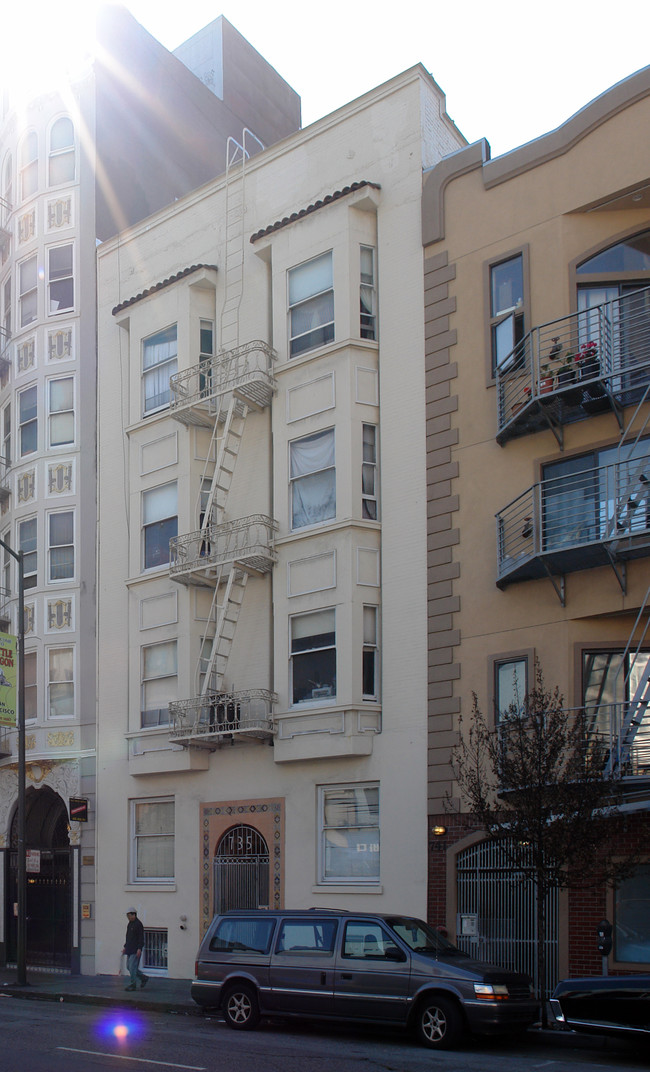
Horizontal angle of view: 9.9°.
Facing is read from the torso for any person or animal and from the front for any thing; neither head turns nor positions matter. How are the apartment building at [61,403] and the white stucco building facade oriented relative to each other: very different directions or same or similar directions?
same or similar directions

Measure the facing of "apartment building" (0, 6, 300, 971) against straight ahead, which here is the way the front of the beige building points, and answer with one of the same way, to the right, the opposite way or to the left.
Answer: the same way

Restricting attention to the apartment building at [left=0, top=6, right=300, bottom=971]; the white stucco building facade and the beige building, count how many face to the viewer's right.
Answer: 0

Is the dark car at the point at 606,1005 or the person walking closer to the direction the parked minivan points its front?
the dark car

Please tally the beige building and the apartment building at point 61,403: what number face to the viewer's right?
0

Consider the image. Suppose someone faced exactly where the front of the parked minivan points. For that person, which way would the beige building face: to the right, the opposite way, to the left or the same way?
to the right

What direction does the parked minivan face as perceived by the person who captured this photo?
facing the viewer and to the right of the viewer

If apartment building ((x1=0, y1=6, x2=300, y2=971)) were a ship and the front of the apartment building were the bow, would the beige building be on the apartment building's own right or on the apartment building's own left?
on the apartment building's own left

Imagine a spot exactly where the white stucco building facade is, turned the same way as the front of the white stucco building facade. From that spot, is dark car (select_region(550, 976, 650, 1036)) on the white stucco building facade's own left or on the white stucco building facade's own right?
on the white stucco building facade's own left

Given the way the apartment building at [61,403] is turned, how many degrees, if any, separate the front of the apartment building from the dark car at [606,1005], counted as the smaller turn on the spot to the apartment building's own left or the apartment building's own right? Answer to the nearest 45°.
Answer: approximately 45° to the apartment building's own left

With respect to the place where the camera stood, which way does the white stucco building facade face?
facing the viewer and to the left of the viewer
